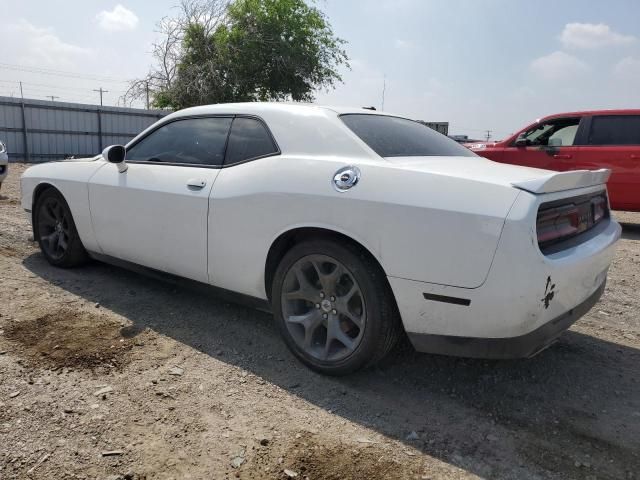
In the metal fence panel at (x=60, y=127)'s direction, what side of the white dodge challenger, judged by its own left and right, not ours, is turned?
front

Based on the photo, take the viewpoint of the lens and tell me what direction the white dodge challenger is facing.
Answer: facing away from the viewer and to the left of the viewer

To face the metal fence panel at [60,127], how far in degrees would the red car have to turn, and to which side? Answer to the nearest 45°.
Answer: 0° — it already faces it

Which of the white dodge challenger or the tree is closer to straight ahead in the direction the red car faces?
the tree

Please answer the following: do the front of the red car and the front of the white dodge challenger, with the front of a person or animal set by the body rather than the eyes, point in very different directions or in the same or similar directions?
same or similar directions

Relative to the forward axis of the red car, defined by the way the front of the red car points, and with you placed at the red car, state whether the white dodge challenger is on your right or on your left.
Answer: on your left

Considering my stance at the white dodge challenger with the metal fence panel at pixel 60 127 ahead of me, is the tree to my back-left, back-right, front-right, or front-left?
front-right

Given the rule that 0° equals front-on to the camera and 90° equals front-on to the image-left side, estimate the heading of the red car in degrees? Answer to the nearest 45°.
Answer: approximately 90°

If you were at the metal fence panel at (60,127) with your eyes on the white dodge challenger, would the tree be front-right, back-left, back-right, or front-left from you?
back-left

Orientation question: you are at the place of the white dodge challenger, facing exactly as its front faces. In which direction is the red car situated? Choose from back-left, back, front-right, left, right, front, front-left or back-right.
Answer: right

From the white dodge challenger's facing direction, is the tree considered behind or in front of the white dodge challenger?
in front

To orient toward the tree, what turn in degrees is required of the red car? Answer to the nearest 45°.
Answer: approximately 45° to its right

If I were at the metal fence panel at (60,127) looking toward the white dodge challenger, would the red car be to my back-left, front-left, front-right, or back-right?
front-left

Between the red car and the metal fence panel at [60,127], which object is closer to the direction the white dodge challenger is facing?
the metal fence panel
